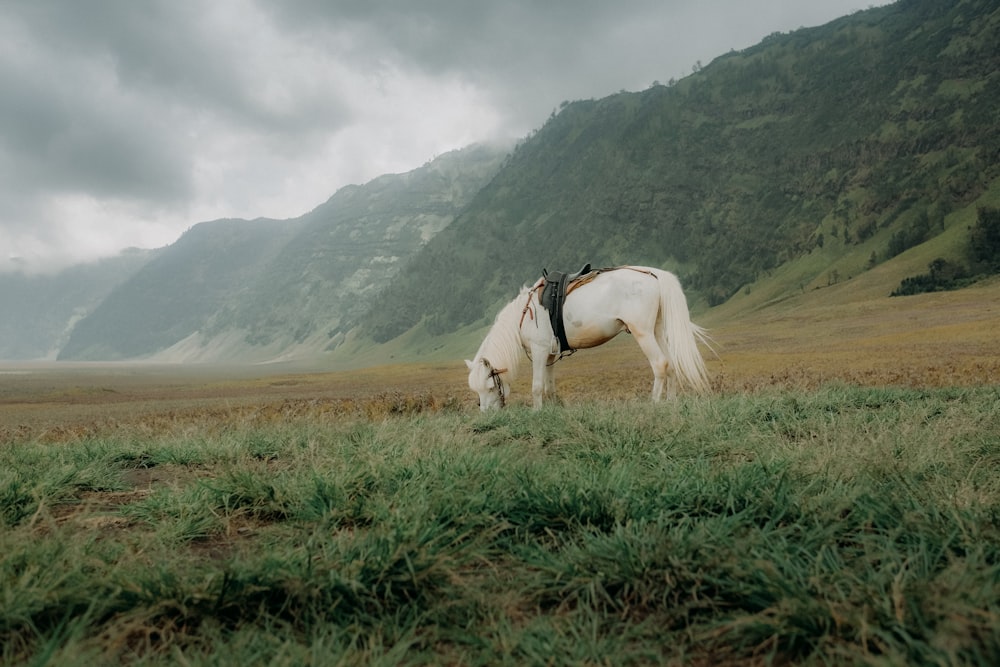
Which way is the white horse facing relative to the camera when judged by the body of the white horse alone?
to the viewer's left
